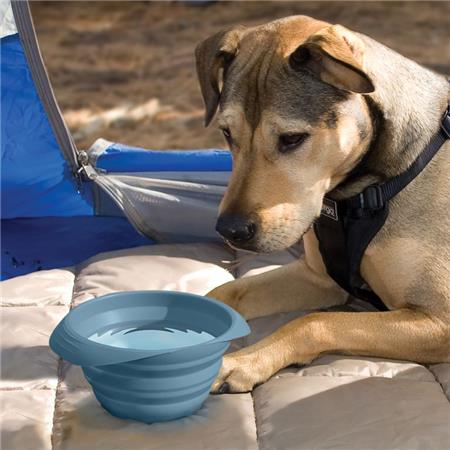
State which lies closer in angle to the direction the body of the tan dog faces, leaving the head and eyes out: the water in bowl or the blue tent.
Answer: the water in bowl

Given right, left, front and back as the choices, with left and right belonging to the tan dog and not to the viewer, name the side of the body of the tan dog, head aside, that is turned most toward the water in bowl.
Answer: front

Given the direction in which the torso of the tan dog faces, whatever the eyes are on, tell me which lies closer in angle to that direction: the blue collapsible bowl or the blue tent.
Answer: the blue collapsible bowl

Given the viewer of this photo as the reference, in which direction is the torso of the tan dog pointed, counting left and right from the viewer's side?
facing the viewer and to the left of the viewer

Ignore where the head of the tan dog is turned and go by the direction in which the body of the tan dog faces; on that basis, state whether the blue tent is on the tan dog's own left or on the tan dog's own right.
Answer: on the tan dog's own right

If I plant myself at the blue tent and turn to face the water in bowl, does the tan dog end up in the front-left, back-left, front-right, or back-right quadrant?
front-left

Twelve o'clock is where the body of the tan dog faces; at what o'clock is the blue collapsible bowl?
The blue collapsible bowl is roughly at 12 o'clock from the tan dog.
